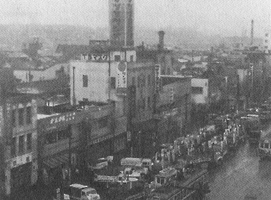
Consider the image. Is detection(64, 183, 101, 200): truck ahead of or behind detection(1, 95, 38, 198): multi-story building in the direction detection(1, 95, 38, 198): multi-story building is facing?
ahead

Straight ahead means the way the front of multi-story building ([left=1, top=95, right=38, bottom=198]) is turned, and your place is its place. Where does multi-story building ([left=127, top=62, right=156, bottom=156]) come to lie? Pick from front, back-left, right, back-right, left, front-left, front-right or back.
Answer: left

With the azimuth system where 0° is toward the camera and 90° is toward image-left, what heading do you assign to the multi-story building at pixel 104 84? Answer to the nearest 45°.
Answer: approximately 315°

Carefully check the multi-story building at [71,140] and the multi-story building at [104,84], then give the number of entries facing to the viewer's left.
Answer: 0

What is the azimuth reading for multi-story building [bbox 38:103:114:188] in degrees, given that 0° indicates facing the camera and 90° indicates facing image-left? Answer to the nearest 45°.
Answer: approximately 315°

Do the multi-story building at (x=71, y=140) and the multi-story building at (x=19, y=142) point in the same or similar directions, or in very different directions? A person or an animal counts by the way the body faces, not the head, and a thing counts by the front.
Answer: same or similar directions

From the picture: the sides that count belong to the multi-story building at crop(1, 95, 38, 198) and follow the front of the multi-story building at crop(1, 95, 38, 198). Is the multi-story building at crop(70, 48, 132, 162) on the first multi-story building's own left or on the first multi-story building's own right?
on the first multi-story building's own left

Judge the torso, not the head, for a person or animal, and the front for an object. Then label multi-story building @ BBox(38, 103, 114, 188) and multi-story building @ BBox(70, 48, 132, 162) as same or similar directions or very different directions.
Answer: same or similar directions

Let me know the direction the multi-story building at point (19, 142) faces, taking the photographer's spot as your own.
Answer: facing the viewer and to the right of the viewer

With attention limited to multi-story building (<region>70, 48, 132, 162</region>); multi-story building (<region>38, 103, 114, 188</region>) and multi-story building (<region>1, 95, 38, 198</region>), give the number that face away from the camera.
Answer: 0

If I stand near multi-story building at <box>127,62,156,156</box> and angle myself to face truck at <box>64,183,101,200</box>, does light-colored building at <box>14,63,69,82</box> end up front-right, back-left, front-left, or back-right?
back-right

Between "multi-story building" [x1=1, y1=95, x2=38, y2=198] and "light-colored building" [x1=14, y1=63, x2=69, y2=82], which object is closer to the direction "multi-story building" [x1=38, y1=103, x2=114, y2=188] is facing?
the multi-story building

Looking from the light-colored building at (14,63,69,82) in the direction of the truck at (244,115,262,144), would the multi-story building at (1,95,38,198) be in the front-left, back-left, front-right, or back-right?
front-right
